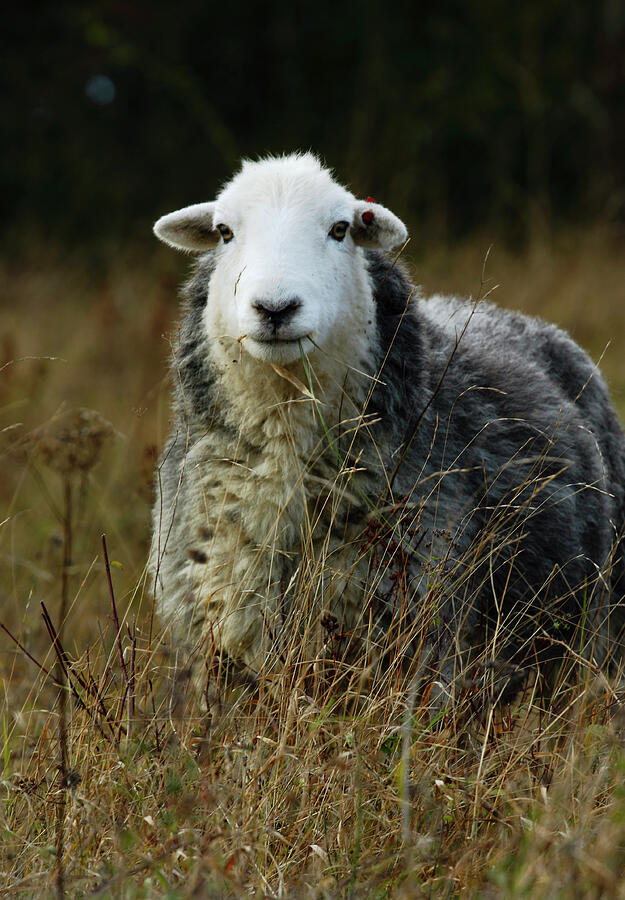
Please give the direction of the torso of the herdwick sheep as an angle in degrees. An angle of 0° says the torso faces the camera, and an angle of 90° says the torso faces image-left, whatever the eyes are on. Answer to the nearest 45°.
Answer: approximately 45°
